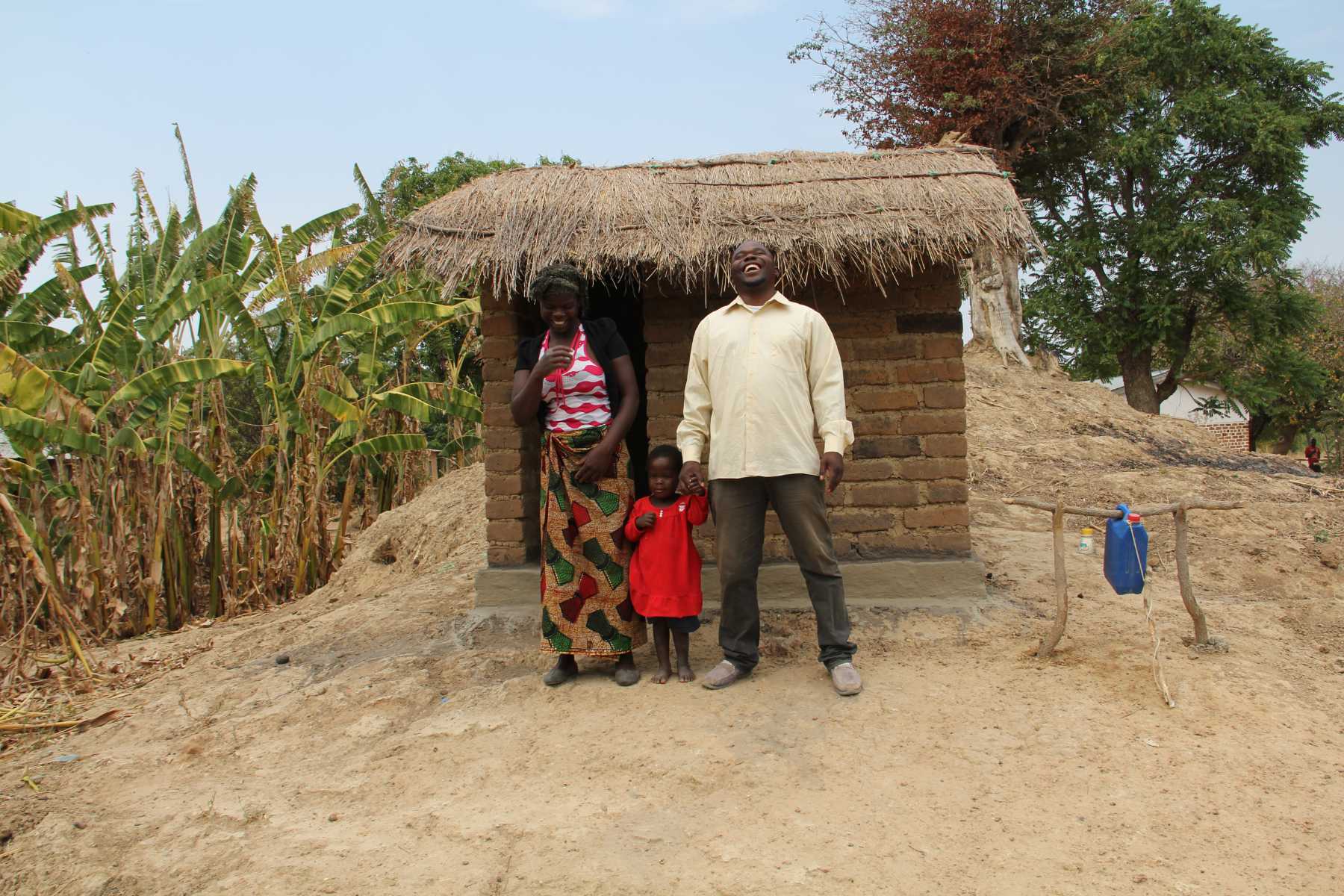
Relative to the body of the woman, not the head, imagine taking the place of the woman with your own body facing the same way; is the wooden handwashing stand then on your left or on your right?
on your left

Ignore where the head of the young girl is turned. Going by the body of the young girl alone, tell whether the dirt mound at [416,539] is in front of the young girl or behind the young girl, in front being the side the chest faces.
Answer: behind

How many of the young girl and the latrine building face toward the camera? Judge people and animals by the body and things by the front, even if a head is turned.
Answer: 2

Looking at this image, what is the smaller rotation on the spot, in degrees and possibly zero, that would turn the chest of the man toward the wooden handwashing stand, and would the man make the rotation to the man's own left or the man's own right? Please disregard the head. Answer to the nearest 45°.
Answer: approximately 90° to the man's own left

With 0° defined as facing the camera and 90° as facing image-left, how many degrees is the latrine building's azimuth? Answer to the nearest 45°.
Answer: approximately 0°

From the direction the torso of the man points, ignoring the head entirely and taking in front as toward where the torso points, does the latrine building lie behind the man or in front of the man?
behind

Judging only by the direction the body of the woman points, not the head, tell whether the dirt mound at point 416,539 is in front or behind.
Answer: behind
